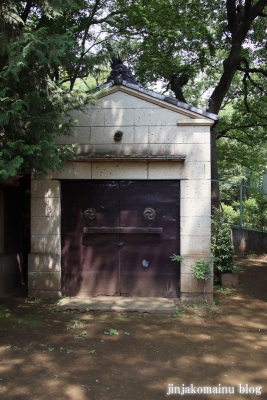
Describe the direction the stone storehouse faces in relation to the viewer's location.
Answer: facing the viewer

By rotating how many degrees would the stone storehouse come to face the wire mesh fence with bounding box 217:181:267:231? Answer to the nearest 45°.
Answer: approximately 135° to its left
